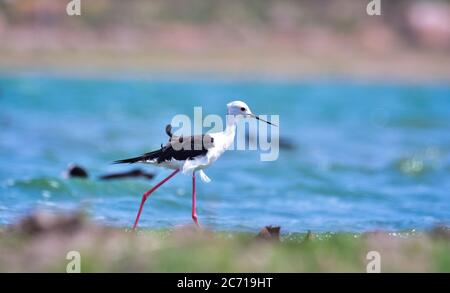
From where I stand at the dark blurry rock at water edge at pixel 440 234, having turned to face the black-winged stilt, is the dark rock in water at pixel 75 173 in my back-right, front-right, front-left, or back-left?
front-right

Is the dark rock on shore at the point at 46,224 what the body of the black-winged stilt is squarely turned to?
no

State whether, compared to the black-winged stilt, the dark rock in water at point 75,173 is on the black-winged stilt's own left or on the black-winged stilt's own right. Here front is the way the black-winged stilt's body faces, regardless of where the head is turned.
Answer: on the black-winged stilt's own left

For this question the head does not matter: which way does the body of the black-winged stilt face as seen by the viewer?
to the viewer's right

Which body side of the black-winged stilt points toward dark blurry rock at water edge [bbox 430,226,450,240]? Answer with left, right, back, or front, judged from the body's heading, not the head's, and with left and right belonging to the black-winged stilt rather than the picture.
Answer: front

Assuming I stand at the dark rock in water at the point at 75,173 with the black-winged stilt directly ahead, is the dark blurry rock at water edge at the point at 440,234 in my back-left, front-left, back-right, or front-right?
front-left
